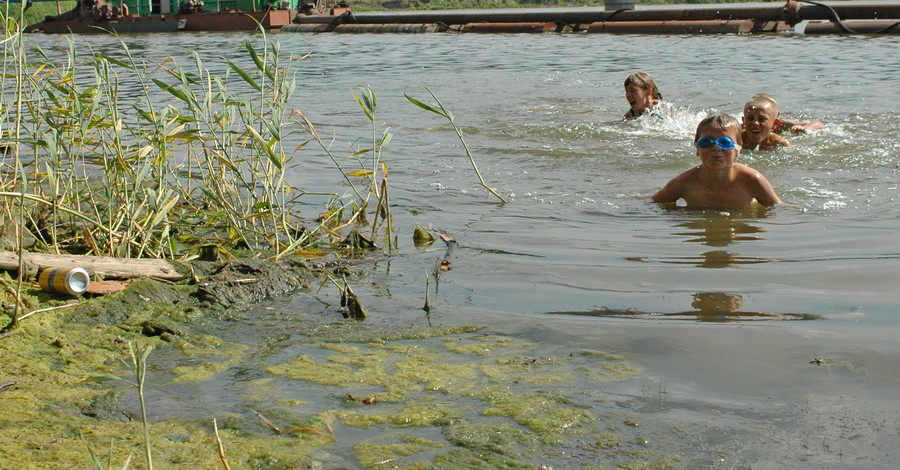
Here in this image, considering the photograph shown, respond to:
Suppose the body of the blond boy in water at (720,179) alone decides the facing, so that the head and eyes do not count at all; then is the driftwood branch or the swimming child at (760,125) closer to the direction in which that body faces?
the driftwood branch

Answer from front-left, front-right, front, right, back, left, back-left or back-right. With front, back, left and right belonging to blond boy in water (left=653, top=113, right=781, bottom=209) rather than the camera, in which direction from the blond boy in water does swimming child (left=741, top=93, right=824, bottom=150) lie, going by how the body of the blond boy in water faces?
back

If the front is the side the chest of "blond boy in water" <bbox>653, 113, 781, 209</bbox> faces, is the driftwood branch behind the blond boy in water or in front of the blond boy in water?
in front

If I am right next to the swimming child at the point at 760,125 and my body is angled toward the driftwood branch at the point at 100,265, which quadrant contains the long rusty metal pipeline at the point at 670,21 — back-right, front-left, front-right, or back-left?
back-right

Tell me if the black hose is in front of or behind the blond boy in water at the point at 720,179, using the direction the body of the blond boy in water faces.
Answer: behind

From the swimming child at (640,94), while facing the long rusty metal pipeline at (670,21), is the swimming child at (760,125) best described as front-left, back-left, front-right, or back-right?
back-right

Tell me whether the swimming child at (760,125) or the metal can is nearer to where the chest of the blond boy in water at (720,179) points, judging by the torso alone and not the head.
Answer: the metal can

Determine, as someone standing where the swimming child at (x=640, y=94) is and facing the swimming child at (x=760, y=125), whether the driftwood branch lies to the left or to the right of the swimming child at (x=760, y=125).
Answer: right

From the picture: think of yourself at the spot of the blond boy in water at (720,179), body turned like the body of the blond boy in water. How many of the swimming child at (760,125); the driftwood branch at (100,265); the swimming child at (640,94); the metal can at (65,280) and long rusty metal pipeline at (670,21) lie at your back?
3

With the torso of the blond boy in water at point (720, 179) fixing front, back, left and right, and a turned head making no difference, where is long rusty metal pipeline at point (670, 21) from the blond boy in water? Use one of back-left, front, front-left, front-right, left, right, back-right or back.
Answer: back

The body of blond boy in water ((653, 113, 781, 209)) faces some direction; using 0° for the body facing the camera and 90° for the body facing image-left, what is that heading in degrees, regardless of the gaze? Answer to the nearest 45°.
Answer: approximately 0°

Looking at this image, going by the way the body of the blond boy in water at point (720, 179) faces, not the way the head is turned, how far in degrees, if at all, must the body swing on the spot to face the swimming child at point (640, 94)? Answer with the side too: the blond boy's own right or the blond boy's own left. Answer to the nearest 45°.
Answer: approximately 180°

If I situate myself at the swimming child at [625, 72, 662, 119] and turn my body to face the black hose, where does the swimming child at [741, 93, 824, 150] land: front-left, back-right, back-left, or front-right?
back-right

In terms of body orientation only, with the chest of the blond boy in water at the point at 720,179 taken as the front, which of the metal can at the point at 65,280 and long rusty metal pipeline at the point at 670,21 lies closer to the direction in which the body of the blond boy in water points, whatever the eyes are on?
the metal can
